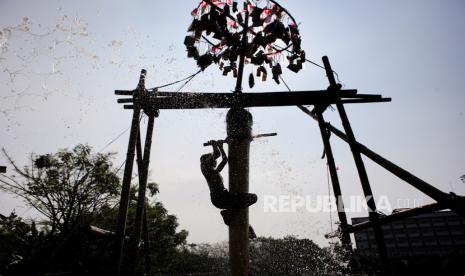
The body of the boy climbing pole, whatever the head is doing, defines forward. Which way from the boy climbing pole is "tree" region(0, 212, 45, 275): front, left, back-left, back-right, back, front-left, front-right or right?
back-left

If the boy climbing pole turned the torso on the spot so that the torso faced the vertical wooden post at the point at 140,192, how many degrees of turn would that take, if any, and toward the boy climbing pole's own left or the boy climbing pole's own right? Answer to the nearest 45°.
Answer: approximately 180°

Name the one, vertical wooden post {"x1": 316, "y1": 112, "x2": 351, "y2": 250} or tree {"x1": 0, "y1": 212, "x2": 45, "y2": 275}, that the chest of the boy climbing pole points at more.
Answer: the vertical wooden post

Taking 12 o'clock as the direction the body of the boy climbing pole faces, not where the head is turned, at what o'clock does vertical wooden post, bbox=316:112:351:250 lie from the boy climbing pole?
The vertical wooden post is roughly at 12 o'clock from the boy climbing pole.

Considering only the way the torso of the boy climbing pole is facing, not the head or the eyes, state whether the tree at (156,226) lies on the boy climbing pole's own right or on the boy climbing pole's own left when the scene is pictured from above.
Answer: on the boy climbing pole's own left

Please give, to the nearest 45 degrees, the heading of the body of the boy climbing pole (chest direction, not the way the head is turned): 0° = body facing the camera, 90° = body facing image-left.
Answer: approximately 270°
